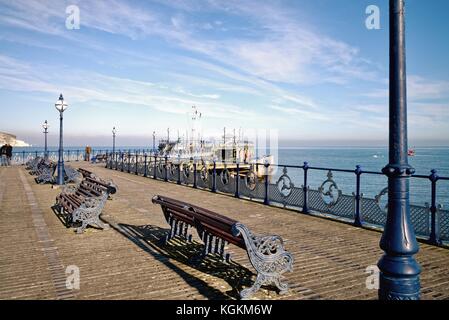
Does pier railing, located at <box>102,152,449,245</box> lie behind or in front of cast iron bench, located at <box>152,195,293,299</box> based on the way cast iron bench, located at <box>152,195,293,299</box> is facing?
in front

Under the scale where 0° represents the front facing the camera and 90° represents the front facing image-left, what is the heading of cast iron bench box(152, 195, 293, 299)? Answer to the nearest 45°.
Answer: approximately 225°

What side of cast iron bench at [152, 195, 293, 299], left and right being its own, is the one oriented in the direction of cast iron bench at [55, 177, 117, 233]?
left

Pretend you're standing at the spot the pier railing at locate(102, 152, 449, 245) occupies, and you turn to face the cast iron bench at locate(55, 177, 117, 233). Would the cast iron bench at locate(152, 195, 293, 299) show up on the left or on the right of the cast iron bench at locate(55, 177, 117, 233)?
left

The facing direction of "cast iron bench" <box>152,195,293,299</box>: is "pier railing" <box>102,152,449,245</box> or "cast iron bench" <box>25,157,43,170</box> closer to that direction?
the pier railing
